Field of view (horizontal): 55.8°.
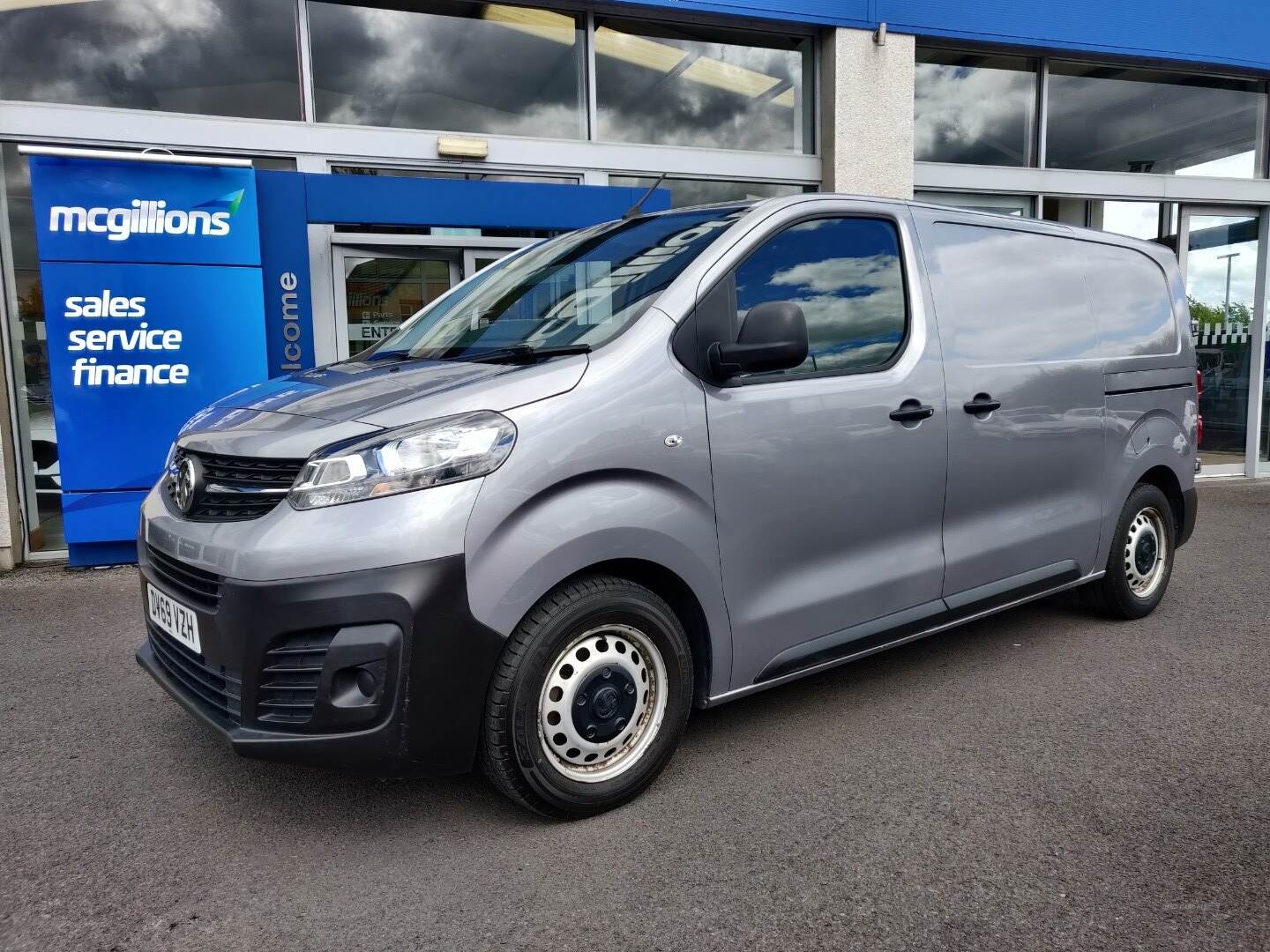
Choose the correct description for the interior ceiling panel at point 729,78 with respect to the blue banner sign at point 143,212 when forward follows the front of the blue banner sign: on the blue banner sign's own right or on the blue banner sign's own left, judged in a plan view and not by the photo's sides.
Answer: on the blue banner sign's own left

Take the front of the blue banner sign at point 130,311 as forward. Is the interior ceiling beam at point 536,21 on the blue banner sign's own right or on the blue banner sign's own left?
on the blue banner sign's own left

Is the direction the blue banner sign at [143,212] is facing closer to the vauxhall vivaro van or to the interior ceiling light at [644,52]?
the vauxhall vivaro van

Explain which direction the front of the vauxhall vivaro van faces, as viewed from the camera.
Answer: facing the viewer and to the left of the viewer

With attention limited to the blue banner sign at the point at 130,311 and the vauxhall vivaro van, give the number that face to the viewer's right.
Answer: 0

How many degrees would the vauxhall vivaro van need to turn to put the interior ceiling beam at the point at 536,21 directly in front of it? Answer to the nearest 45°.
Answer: approximately 135° to its right

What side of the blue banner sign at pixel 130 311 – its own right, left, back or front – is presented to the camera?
front

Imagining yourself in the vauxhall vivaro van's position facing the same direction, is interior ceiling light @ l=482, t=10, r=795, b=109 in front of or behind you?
behind

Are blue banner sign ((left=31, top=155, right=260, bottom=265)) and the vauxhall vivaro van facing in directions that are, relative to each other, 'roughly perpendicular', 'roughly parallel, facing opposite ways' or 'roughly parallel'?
roughly perpendicular
